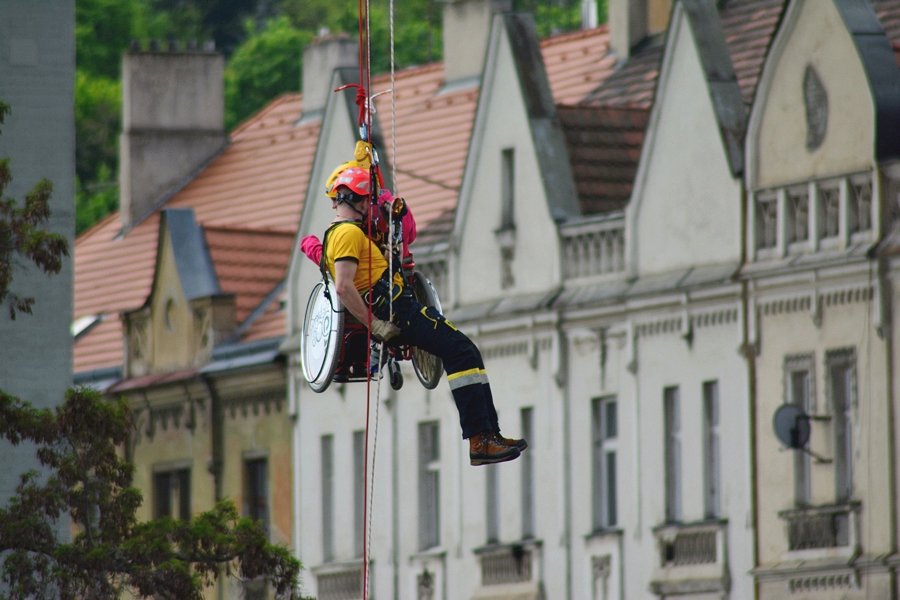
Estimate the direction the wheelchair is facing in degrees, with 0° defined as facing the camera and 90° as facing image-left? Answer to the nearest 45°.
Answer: approximately 315°

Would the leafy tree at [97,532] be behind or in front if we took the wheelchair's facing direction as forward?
behind

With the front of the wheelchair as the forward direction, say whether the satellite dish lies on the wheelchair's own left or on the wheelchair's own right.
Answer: on the wheelchair's own left
